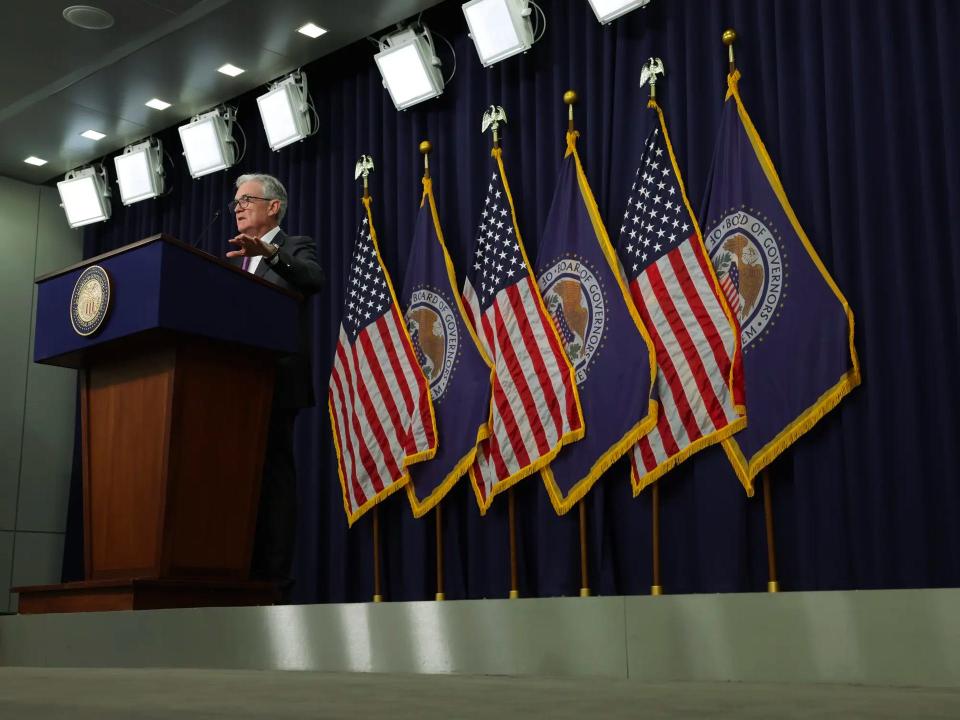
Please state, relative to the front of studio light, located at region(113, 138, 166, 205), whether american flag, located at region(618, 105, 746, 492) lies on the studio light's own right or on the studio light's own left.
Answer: on the studio light's own left

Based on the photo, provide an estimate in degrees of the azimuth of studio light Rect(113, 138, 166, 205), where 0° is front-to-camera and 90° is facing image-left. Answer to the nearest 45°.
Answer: approximately 45°

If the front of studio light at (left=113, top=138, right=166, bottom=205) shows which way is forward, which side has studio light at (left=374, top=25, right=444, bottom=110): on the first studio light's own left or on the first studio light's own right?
on the first studio light's own left

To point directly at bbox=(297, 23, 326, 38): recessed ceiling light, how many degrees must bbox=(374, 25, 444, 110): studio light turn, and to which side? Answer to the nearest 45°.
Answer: approximately 90° to its right

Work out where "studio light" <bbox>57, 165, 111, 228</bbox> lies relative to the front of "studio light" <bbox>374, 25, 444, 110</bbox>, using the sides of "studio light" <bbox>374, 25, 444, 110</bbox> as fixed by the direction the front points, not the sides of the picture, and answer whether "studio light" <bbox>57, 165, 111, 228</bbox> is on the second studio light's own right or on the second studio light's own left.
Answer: on the second studio light's own right

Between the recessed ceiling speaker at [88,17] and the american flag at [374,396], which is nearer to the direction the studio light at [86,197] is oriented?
the recessed ceiling speaker

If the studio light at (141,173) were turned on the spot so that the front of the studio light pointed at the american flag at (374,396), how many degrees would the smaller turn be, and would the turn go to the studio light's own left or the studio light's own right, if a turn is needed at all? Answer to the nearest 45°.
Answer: approximately 90° to the studio light's own left

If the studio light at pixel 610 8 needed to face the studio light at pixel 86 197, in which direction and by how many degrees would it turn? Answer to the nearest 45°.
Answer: approximately 90° to its right

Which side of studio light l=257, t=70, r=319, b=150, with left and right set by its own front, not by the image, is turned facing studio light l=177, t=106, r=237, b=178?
right
